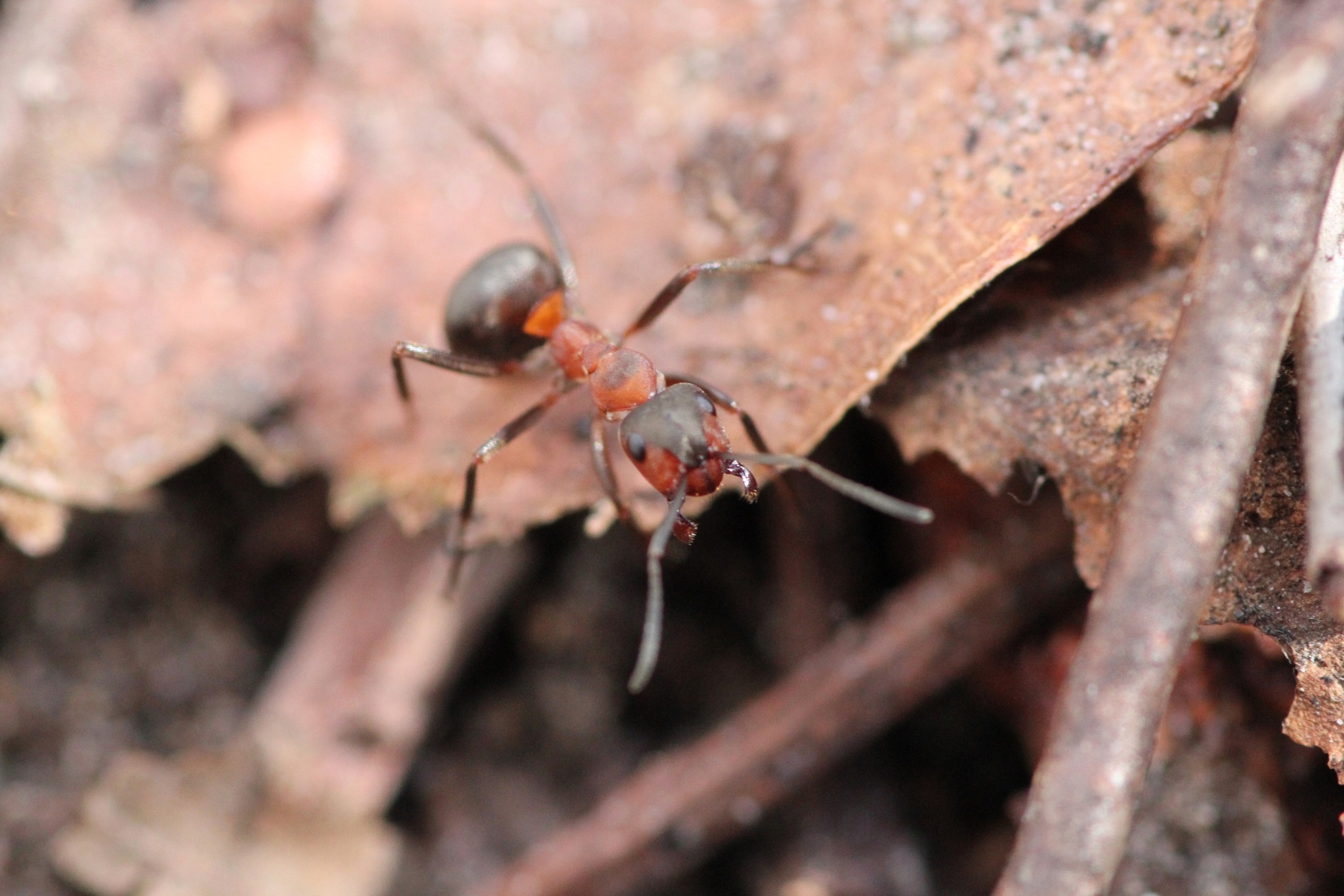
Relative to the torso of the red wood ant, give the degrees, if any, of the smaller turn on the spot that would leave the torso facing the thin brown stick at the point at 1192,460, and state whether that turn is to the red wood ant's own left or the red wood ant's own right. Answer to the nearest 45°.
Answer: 0° — it already faces it

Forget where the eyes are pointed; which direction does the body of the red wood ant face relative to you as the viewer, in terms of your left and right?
facing the viewer and to the right of the viewer
